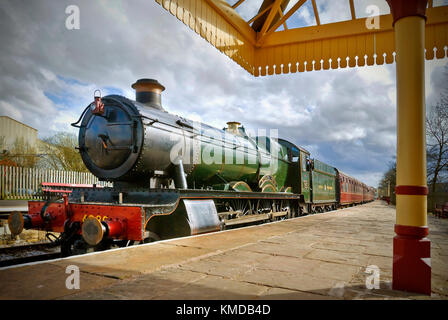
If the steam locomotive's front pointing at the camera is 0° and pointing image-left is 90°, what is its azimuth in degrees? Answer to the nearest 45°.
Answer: approximately 45°

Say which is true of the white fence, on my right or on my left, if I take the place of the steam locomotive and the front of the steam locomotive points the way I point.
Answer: on my right

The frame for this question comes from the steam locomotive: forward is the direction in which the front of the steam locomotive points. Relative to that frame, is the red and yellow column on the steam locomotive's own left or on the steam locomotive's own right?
on the steam locomotive's own left
